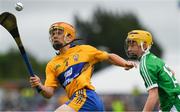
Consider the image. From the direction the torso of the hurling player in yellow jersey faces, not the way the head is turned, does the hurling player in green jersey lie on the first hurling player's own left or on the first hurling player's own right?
on the first hurling player's own left

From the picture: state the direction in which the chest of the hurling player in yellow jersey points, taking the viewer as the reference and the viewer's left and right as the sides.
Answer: facing the viewer and to the left of the viewer

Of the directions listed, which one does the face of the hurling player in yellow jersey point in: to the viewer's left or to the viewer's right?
to the viewer's left
